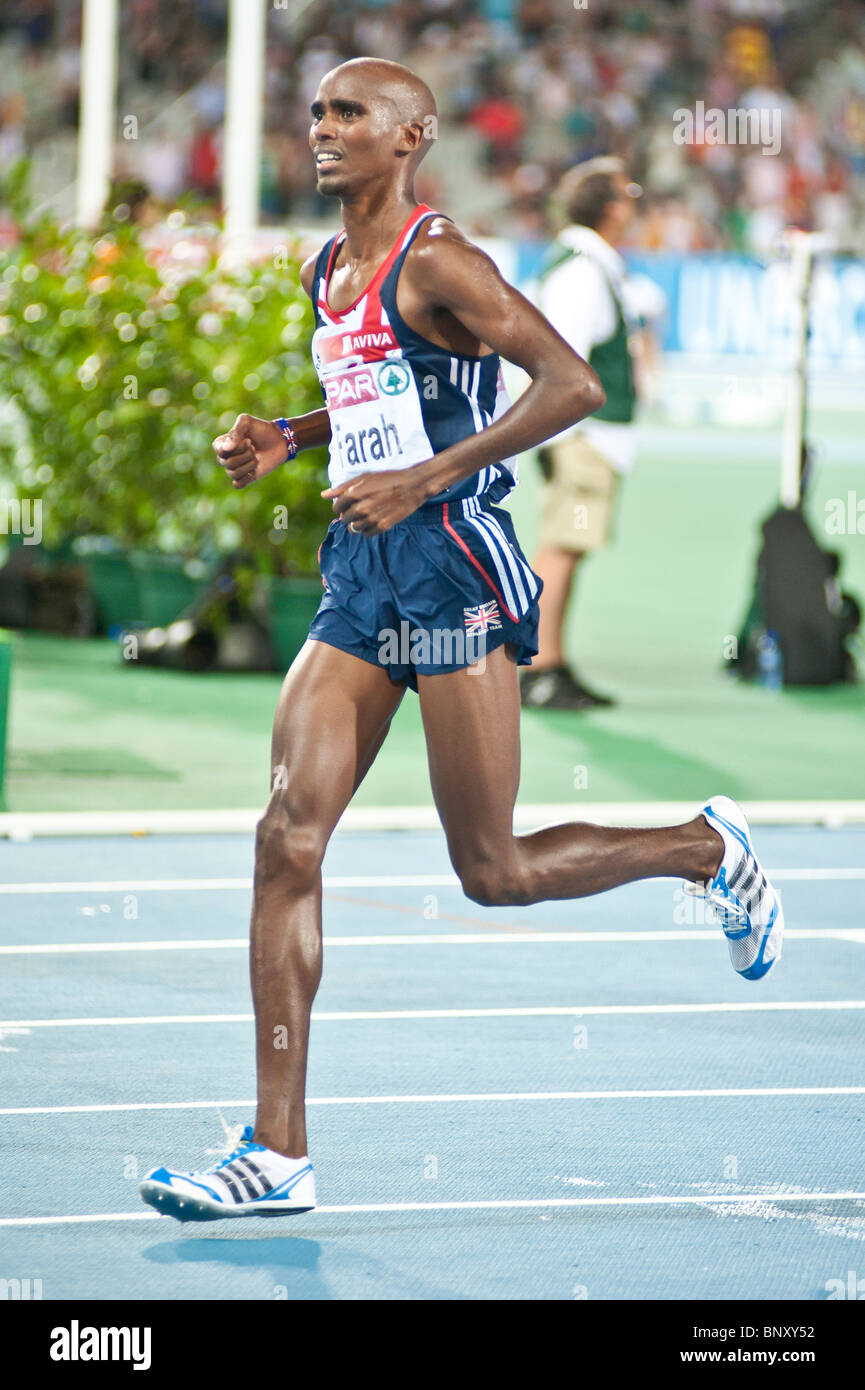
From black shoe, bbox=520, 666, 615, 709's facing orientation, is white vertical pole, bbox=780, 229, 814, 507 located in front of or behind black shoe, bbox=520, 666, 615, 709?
in front

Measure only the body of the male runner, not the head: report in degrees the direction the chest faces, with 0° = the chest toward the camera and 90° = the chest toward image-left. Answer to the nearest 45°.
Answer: approximately 45°

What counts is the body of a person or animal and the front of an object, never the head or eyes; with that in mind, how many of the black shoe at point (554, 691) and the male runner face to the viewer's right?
1

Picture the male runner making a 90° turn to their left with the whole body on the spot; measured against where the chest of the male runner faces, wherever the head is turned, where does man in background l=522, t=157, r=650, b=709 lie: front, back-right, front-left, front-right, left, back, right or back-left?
back-left

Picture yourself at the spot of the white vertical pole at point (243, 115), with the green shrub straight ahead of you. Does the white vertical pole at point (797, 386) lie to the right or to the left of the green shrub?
left

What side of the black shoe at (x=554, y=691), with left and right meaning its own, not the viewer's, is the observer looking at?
right

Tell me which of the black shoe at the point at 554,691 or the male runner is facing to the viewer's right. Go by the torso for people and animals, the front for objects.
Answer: the black shoe

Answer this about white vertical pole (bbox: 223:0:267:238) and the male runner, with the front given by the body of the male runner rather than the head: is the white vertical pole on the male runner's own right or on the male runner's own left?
on the male runner's own right

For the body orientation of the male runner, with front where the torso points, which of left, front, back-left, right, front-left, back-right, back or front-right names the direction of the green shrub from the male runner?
back-right

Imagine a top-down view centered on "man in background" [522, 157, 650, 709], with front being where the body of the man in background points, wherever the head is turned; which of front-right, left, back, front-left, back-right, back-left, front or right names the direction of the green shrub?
back-left

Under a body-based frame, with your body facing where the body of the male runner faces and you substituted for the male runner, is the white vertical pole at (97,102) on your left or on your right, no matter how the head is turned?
on your right

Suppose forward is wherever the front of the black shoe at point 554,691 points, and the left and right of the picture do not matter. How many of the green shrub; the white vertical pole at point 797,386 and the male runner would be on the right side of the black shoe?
1
